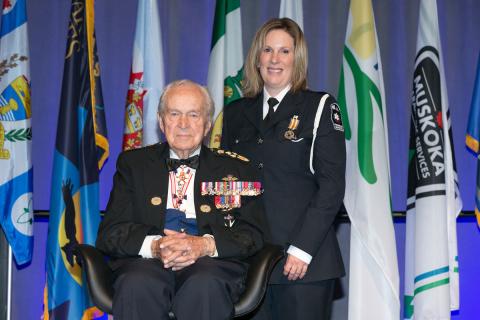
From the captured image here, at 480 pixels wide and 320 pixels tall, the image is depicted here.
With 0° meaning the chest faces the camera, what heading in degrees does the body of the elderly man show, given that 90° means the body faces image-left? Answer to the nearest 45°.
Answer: approximately 0°

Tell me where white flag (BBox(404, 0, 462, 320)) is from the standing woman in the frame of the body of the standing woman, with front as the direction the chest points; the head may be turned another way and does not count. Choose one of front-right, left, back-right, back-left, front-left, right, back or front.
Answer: back

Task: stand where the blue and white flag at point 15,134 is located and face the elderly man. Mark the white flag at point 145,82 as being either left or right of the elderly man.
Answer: left

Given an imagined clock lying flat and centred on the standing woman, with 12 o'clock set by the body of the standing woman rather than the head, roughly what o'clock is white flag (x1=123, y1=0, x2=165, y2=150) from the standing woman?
The white flag is roughly at 3 o'clock from the standing woman.

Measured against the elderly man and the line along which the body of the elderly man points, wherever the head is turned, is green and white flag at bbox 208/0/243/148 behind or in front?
behind

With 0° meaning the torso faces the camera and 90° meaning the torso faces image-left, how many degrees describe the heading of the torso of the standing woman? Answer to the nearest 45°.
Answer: approximately 45°

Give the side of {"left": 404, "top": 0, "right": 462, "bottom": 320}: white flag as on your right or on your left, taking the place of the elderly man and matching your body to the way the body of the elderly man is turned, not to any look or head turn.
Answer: on your left
